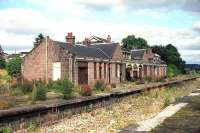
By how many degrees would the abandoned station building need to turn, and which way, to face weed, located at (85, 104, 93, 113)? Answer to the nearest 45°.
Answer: approximately 45° to its right

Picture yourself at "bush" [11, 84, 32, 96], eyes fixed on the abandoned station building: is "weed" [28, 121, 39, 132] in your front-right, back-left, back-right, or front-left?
back-right

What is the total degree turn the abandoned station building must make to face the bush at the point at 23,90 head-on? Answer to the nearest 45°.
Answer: approximately 45° to its right

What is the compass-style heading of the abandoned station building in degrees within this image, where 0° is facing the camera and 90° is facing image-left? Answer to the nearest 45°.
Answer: approximately 315°
